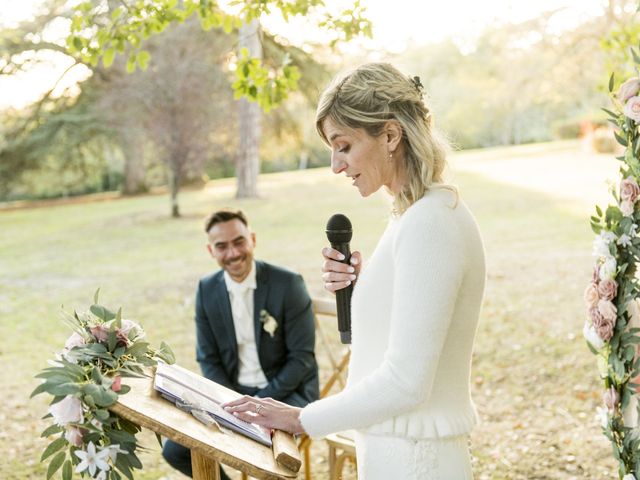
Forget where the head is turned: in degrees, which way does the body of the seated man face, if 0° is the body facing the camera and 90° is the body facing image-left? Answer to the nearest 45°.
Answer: approximately 45°

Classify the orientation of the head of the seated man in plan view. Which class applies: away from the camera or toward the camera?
toward the camera

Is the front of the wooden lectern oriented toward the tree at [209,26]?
no

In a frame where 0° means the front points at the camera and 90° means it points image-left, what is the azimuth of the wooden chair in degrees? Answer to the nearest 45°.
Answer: approximately 45°

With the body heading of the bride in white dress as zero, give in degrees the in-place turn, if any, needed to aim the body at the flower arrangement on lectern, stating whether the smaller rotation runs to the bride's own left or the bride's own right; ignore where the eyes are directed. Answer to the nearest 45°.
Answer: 0° — they already face it

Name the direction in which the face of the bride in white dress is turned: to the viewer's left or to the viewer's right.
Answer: to the viewer's left

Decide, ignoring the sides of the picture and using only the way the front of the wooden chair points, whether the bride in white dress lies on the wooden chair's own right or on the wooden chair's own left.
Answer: on the wooden chair's own left

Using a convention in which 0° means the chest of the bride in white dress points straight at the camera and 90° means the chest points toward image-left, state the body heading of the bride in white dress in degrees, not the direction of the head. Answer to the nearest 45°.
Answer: approximately 90°

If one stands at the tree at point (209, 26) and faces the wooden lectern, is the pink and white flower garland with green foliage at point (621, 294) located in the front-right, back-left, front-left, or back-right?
front-left

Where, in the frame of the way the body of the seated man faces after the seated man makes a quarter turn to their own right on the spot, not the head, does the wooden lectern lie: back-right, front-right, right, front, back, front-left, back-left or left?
back-left
